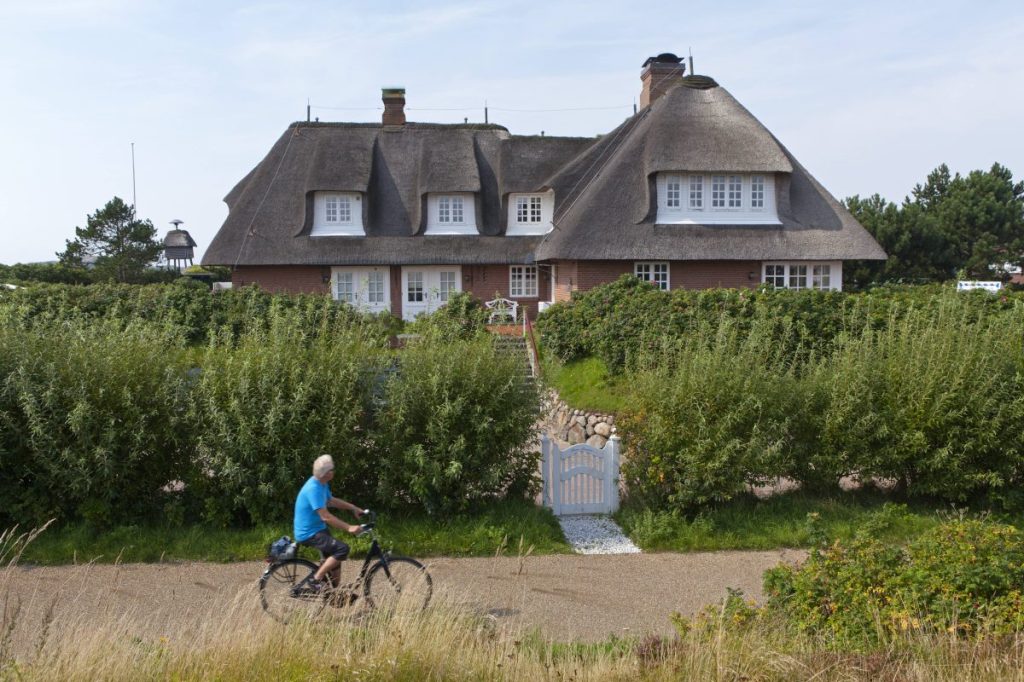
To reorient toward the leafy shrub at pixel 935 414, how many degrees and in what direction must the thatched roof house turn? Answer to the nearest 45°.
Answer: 0° — it already faces it

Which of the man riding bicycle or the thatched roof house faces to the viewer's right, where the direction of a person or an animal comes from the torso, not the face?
the man riding bicycle

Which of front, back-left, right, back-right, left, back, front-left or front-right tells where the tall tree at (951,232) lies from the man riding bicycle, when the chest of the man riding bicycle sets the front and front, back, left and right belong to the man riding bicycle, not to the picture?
front-left

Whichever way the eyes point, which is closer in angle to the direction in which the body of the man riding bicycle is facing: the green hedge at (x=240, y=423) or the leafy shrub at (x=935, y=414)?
the leafy shrub

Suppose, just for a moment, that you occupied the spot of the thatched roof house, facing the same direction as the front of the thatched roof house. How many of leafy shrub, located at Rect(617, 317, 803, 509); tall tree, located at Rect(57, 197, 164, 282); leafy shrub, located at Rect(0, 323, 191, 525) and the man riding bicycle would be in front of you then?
3

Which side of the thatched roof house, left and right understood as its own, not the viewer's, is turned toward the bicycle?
front

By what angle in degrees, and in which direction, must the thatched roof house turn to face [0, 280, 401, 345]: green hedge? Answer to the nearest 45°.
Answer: approximately 45° to its right

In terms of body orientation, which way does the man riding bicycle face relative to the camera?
to the viewer's right

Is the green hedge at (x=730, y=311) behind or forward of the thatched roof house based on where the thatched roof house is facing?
forward

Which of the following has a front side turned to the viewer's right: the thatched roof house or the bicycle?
the bicycle

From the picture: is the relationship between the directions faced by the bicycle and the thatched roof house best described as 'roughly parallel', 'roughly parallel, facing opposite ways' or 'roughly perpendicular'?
roughly perpendicular

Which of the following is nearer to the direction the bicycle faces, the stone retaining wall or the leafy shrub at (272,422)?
the stone retaining wall

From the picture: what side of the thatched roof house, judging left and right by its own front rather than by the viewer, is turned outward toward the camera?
front

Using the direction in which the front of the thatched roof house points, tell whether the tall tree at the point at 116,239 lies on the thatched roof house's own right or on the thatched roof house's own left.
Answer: on the thatched roof house's own right

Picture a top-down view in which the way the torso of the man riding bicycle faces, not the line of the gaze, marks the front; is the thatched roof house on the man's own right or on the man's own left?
on the man's own left

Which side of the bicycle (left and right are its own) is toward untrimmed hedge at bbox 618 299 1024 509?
front

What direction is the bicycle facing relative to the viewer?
to the viewer's right
